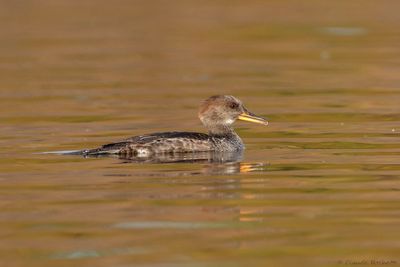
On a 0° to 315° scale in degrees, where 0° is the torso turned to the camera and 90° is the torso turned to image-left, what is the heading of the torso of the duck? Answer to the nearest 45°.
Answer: approximately 270°
